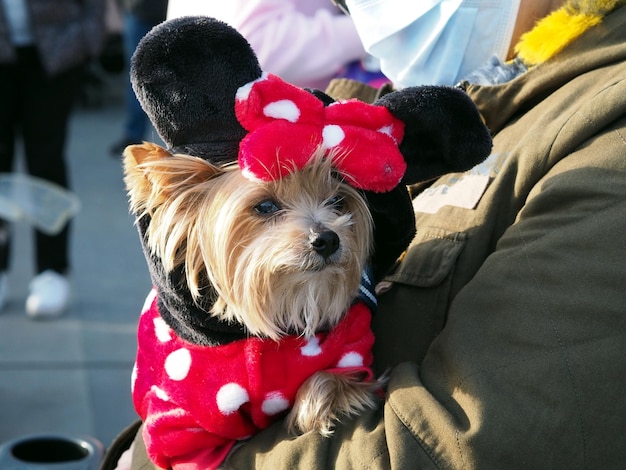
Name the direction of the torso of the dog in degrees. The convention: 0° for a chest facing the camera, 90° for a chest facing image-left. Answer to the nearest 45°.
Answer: approximately 315°

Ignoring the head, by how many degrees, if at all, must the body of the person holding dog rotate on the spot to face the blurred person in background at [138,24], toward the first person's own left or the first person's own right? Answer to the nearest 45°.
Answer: approximately 90° to the first person's own right

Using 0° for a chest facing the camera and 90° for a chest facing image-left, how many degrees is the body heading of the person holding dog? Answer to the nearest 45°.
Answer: approximately 45°

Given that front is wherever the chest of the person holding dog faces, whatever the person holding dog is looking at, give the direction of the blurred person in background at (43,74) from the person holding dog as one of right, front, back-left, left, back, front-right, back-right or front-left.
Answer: right

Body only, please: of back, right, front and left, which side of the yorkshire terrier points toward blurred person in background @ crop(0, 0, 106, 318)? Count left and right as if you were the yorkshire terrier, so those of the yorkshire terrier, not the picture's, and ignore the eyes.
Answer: back
